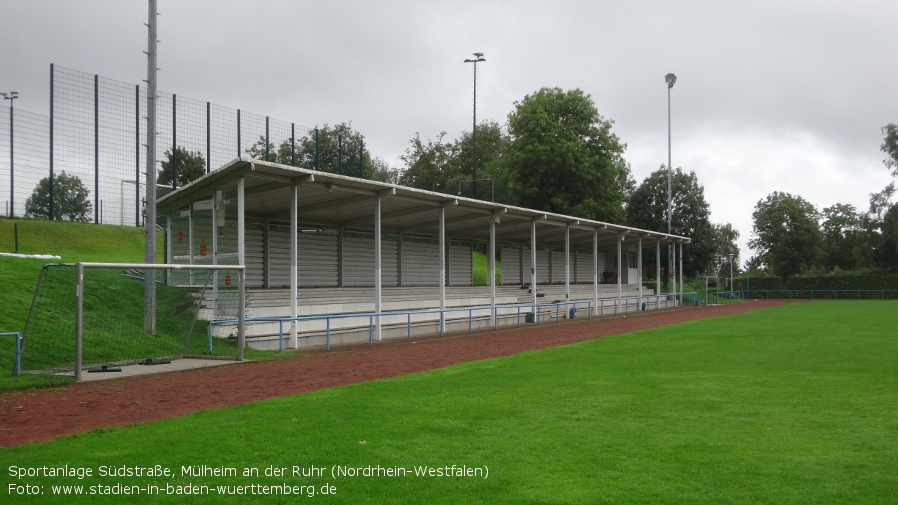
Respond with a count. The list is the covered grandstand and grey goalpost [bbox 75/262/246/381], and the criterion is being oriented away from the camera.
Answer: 0

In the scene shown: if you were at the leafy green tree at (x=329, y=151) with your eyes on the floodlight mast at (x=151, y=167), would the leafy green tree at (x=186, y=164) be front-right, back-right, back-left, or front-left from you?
front-right

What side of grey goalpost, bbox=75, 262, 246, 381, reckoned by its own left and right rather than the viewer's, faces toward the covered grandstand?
left

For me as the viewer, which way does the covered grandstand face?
facing the viewer and to the right of the viewer

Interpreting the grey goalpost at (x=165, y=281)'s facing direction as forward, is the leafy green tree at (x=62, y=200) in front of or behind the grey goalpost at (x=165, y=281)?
behind

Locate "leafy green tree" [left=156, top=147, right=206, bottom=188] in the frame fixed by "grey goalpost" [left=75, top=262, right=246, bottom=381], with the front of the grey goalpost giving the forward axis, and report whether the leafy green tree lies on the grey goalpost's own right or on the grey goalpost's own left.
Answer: on the grey goalpost's own left

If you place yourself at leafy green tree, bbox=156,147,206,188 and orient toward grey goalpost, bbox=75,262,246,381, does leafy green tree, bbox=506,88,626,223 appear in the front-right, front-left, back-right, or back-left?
back-left

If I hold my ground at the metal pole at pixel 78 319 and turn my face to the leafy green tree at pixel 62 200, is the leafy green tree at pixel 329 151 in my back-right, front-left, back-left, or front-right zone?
front-right

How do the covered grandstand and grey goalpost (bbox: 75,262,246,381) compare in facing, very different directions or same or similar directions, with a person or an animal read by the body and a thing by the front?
same or similar directions
